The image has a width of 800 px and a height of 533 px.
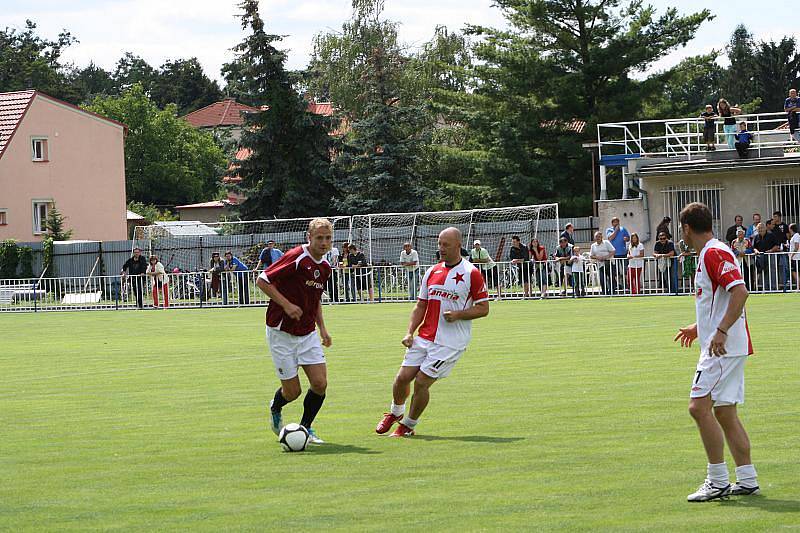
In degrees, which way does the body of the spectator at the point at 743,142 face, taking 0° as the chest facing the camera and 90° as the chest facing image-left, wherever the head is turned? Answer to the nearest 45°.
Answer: approximately 0°

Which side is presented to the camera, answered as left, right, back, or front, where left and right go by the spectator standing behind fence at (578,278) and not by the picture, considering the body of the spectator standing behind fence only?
front

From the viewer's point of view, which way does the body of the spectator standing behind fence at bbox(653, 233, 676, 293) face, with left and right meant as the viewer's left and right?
facing the viewer

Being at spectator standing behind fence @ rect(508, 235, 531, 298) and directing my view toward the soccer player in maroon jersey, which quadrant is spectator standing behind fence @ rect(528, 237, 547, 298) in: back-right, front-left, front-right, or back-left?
back-left

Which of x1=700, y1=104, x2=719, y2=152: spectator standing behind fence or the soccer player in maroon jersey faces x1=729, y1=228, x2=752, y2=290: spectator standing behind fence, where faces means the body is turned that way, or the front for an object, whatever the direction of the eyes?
x1=700, y1=104, x2=719, y2=152: spectator standing behind fence

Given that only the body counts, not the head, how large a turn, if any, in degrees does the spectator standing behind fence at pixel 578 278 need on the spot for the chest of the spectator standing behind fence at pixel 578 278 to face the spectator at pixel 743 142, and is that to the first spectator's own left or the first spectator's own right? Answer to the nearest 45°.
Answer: approximately 135° to the first spectator's own left

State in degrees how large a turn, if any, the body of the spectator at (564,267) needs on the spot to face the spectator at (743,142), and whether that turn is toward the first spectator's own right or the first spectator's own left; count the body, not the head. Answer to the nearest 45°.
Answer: approximately 135° to the first spectator's own left

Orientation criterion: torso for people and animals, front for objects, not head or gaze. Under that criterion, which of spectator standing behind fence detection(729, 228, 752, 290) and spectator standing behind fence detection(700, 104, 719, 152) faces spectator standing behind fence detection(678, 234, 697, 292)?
spectator standing behind fence detection(700, 104, 719, 152)

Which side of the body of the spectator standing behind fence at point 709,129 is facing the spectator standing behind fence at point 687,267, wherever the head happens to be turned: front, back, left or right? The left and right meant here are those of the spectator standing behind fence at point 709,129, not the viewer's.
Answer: front

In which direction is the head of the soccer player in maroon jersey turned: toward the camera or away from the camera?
toward the camera

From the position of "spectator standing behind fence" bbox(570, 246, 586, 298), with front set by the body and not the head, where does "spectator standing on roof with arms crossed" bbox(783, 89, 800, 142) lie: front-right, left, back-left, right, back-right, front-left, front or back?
back-left

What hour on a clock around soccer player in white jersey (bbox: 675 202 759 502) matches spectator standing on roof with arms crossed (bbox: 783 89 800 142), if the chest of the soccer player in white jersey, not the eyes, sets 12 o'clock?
The spectator standing on roof with arms crossed is roughly at 3 o'clock from the soccer player in white jersey.
